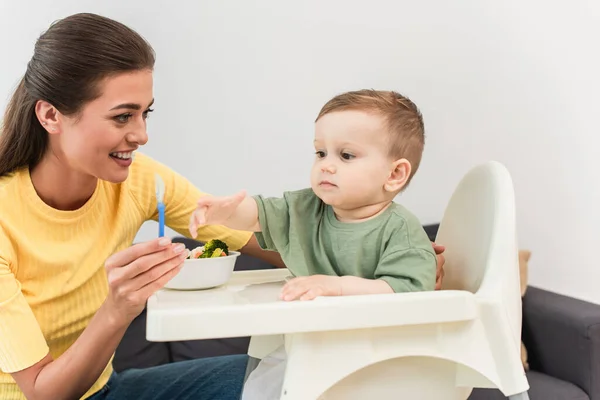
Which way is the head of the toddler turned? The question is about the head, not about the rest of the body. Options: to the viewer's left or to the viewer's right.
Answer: to the viewer's left

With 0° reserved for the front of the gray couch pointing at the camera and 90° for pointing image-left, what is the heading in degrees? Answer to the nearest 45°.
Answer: approximately 0°

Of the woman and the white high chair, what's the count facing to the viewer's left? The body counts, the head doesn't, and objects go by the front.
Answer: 1

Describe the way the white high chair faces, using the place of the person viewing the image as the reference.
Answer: facing to the left of the viewer
